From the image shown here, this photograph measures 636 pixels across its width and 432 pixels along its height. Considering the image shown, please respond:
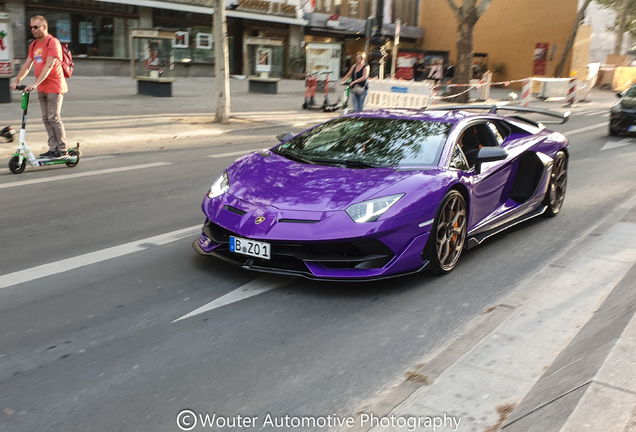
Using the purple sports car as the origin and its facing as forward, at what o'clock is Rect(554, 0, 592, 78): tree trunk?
The tree trunk is roughly at 5 o'clock from the purple sports car.

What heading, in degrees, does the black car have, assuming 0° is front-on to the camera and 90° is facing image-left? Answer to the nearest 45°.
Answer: approximately 45°

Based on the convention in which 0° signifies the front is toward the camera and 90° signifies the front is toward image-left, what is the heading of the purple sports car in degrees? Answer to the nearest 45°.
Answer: approximately 45°

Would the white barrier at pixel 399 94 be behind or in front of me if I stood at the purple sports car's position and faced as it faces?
behind

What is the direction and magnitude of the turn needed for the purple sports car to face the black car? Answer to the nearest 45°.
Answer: approximately 180°

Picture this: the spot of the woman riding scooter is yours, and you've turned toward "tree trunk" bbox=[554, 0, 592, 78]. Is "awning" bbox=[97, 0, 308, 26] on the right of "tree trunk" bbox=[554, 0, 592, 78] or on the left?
left

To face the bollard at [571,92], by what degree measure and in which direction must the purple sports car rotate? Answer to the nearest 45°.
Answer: approximately 135° to its right

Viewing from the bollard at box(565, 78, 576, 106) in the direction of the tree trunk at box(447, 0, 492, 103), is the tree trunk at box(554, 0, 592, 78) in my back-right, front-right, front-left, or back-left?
back-right

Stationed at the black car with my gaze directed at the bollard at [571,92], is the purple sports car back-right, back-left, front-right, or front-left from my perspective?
back-left

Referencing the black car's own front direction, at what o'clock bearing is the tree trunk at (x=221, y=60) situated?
The tree trunk is roughly at 1 o'clock from the black car.

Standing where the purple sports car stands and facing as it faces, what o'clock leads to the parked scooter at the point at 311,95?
The parked scooter is roughly at 4 o'clock from the purple sports car.
